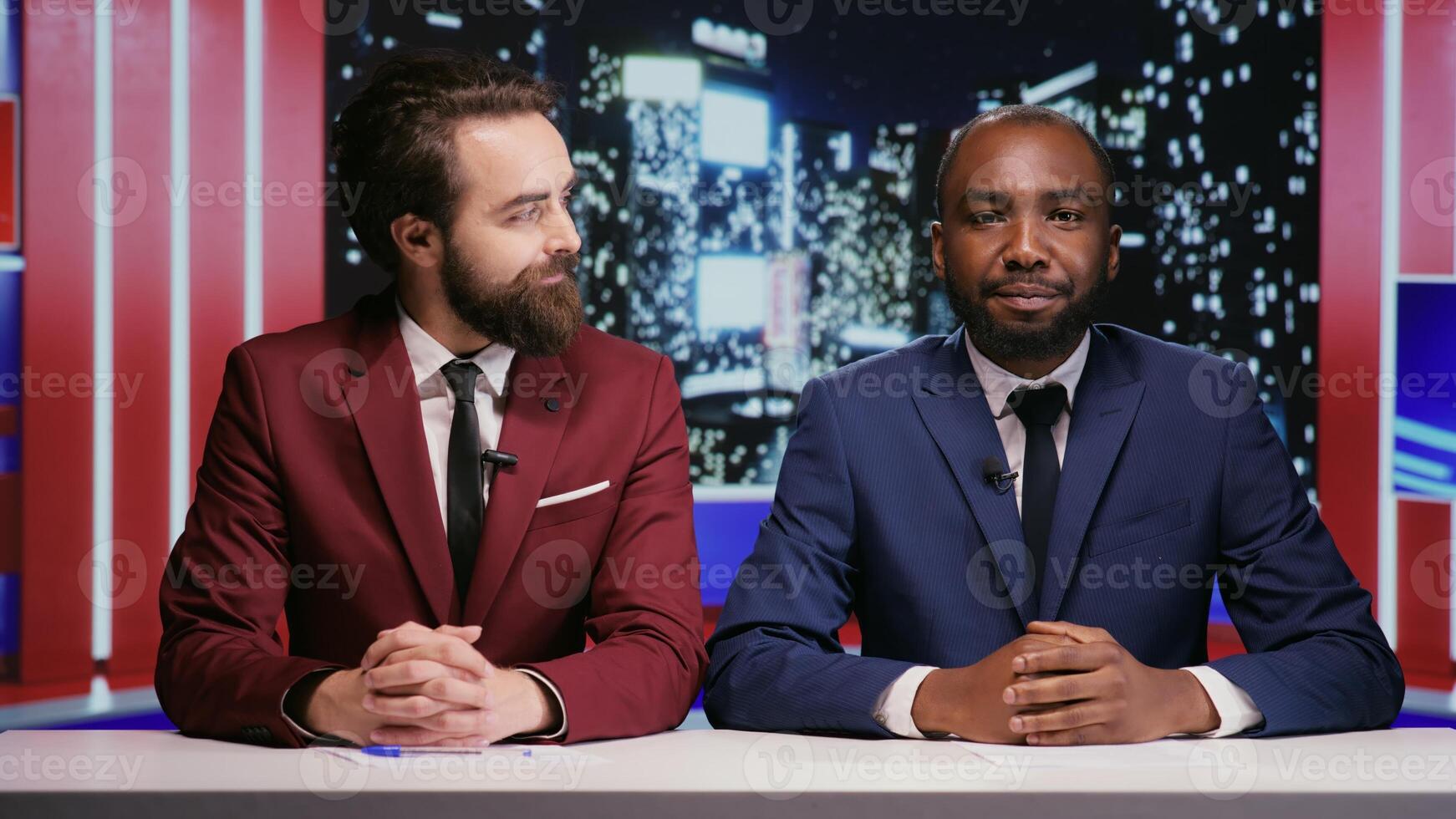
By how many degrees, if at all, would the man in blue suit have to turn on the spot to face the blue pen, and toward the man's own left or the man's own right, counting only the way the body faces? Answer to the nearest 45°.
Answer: approximately 45° to the man's own right

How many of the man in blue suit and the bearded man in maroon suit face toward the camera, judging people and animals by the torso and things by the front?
2

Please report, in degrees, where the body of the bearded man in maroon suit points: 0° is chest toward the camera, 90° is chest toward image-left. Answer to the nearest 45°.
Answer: approximately 0°
